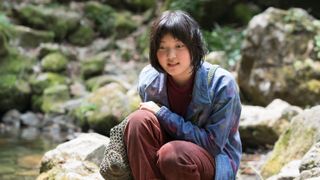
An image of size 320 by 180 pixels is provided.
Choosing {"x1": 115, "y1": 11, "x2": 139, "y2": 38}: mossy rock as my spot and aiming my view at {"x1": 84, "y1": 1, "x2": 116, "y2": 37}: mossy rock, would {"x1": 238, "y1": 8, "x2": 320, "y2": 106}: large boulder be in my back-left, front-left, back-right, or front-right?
back-left

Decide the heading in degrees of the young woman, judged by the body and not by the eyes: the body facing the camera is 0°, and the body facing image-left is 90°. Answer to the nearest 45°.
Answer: approximately 45°

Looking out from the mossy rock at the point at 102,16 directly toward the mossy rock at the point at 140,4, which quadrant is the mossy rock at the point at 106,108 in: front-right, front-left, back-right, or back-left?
back-right

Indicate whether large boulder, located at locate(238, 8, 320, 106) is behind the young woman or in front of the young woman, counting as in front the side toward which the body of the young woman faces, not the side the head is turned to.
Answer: behind

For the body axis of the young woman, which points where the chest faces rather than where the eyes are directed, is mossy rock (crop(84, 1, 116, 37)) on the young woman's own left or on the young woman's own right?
on the young woman's own right

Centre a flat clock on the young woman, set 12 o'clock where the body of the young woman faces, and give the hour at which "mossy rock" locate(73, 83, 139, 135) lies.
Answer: The mossy rock is roughly at 4 o'clock from the young woman.

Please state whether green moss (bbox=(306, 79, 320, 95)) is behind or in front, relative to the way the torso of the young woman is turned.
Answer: behind

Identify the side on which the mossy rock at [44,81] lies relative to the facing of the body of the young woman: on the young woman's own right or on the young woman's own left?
on the young woman's own right

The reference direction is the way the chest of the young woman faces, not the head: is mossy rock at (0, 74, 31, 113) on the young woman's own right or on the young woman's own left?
on the young woman's own right

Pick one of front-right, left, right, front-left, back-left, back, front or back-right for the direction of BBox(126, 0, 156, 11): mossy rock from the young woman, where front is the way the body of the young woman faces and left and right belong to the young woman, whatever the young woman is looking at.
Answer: back-right

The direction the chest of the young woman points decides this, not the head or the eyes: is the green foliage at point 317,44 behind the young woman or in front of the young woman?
behind
